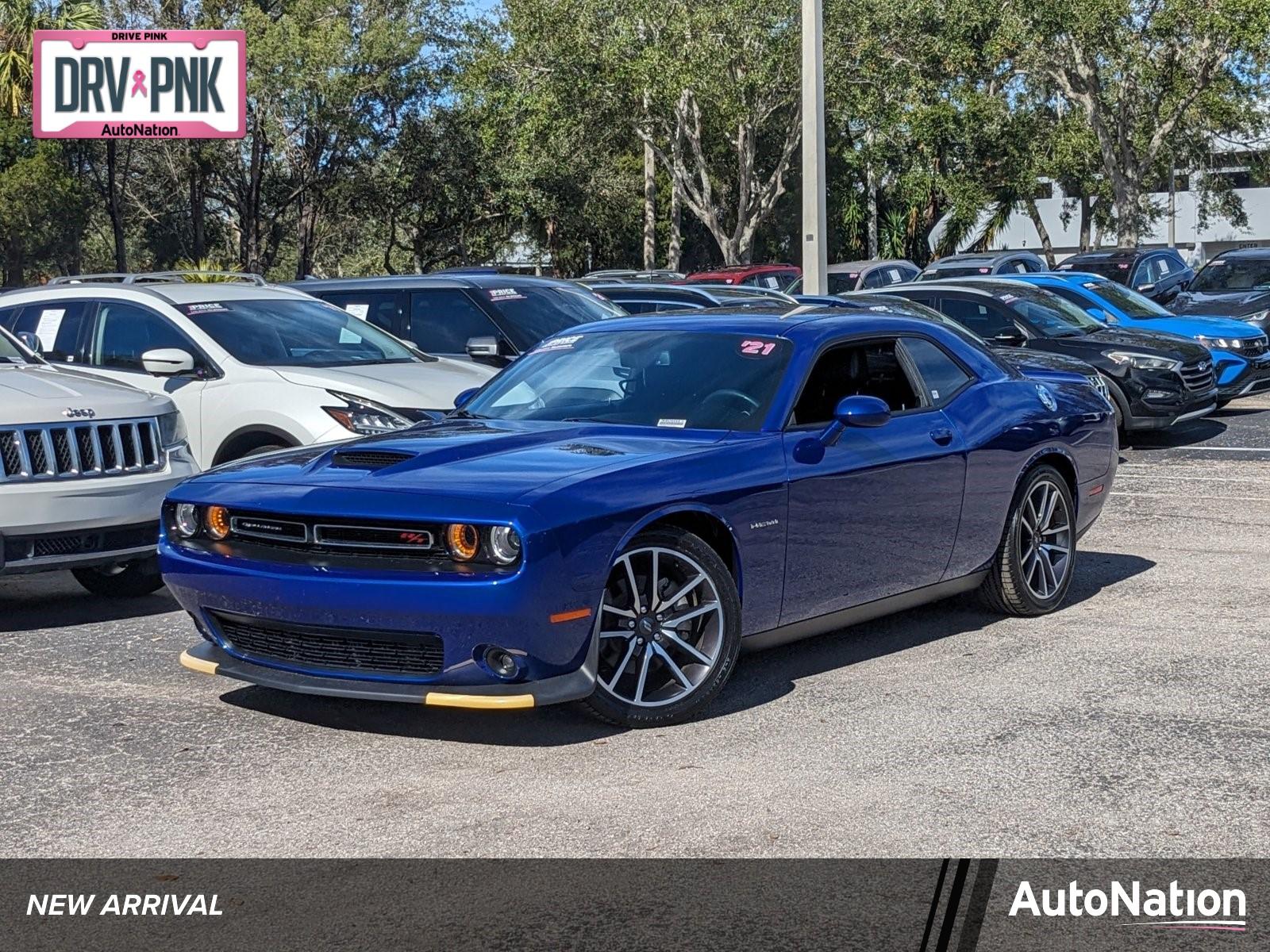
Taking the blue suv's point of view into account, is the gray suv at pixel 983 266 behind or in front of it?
behind

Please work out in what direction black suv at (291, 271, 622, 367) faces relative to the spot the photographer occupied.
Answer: facing the viewer and to the right of the viewer

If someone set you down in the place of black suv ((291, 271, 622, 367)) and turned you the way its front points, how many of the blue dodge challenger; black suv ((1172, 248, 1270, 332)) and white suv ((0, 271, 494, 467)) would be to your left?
1

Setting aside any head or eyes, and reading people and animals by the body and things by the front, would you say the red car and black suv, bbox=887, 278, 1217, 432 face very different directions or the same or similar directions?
same or similar directions

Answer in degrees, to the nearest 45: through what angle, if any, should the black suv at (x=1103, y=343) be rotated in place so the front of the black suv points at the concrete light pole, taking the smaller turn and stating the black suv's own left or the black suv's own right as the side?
approximately 180°

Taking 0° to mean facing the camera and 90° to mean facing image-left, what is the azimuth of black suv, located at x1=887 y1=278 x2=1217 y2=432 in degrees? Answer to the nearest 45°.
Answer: approximately 315°

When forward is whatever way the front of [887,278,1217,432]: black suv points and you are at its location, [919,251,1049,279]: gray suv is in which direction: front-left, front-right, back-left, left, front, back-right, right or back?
back-left

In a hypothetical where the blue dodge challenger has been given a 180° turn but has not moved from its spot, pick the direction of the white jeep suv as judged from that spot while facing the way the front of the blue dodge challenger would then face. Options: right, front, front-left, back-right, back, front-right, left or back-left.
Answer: left
